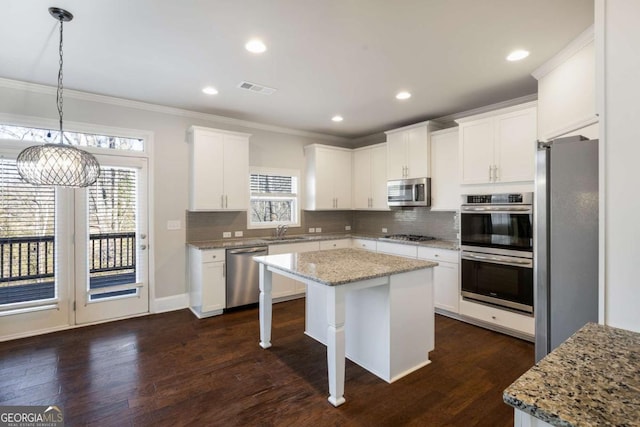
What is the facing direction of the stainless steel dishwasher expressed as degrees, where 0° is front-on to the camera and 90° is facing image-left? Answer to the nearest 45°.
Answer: approximately 315°

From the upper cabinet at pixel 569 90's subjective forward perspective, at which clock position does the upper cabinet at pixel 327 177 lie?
the upper cabinet at pixel 327 177 is roughly at 2 o'clock from the upper cabinet at pixel 569 90.

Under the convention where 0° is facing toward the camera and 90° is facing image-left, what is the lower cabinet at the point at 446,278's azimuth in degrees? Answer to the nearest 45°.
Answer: approximately 45°

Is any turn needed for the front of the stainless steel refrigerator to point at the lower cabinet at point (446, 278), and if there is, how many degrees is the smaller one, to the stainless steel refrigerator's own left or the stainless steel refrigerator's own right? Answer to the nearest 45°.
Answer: approximately 90° to the stainless steel refrigerator's own right

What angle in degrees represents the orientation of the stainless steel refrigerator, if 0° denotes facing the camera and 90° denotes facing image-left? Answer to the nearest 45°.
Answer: approximately 45°

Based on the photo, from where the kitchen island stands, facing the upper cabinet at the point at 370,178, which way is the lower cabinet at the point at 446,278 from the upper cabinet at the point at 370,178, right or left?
right

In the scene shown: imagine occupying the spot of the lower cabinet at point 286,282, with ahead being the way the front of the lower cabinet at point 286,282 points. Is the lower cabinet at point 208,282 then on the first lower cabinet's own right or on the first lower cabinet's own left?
on the first lower cabinet's own right

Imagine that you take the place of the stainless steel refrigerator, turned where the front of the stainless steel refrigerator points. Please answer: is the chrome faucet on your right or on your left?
on your right

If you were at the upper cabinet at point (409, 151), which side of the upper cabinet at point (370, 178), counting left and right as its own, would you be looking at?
left
